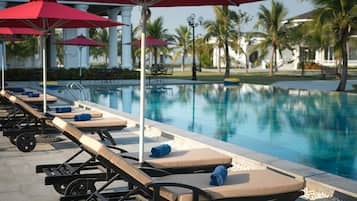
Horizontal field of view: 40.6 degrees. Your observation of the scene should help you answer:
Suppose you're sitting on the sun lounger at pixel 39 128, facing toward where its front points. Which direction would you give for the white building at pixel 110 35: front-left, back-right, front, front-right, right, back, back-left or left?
left

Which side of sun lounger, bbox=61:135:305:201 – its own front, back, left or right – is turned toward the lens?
right

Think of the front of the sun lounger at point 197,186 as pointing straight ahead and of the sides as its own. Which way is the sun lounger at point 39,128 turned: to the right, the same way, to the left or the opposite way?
the same way

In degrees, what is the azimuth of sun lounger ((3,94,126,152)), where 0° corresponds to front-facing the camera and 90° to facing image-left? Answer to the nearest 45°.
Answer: approximately 270°

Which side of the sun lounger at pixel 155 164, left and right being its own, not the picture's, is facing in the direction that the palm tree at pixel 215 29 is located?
left

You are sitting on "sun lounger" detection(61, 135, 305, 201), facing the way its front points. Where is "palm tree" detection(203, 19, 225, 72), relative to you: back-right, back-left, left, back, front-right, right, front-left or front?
left

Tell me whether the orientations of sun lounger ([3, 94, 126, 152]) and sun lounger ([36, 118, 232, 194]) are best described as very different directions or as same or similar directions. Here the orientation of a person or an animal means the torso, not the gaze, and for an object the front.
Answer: same or similar directions

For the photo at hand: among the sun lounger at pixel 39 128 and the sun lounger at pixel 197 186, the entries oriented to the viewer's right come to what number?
2

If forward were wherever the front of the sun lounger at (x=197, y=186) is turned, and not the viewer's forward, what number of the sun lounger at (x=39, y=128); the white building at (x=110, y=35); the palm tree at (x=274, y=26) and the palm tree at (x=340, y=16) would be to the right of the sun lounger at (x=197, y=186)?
0

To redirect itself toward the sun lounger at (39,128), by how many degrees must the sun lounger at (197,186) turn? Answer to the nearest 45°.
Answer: approximately 135° to its left

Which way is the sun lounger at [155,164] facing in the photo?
to the viewer's right

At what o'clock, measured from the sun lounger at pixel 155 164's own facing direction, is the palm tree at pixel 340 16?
The palm tree is roughly at 10 o'clock from the sun lounger.

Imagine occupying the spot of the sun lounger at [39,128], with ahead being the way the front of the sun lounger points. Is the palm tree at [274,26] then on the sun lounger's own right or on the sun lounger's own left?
on the sun lounger's own left

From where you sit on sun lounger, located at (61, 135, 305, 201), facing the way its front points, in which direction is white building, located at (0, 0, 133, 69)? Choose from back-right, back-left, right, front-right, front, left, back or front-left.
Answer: left

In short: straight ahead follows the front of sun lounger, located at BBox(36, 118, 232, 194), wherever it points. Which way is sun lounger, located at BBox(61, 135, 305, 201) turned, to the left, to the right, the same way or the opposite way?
the same way

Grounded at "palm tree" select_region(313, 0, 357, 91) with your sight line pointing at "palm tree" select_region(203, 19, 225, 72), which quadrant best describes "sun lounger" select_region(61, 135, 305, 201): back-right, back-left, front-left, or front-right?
back-left

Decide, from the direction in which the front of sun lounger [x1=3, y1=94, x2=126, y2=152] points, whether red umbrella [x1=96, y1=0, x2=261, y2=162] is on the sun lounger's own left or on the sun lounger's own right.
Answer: on the sun lounger's own right

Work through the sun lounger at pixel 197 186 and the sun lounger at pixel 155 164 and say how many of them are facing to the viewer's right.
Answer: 2
